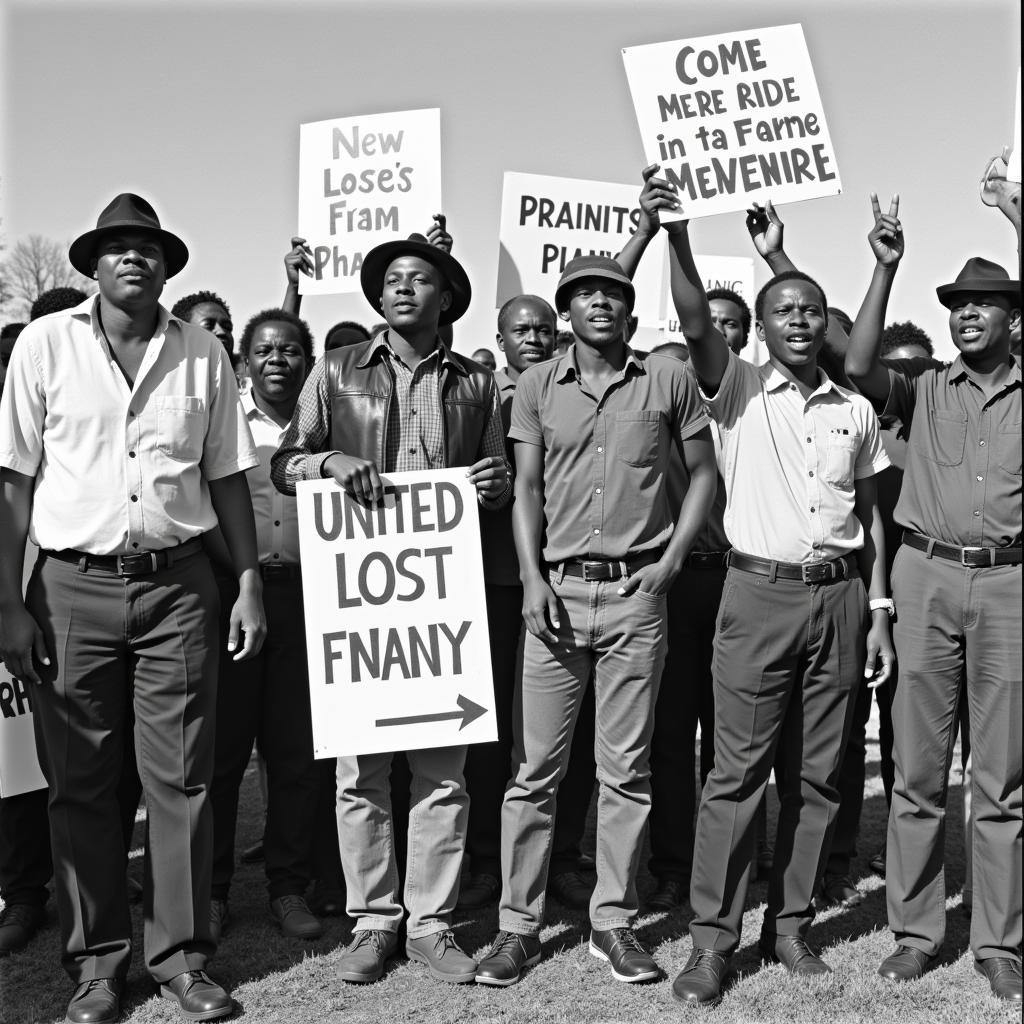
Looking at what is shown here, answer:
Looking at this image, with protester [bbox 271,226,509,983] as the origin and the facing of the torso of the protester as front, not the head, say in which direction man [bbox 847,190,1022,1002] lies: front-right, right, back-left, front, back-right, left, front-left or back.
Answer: left

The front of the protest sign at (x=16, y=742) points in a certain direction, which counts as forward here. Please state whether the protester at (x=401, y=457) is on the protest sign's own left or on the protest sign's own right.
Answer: on the protest sign's own left

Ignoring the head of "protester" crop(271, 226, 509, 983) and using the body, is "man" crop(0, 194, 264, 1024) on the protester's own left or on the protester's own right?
on the protester's own right

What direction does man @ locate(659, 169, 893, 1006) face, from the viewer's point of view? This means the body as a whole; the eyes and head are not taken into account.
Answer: toward the camera

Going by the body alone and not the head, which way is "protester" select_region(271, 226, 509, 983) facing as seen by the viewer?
toward the camera

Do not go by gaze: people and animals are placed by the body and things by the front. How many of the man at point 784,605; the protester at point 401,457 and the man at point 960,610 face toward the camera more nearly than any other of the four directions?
3

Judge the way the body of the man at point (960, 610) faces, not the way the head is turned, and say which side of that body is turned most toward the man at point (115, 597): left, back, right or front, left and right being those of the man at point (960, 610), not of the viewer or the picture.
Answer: right

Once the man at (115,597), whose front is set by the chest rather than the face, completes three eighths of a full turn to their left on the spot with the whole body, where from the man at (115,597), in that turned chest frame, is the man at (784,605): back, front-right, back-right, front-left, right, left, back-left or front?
front-right

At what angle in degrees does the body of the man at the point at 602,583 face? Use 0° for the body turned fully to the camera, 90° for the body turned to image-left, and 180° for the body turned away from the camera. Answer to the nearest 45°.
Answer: approximately 0°

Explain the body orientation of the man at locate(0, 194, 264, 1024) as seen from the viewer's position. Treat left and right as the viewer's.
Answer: facing the viewer
